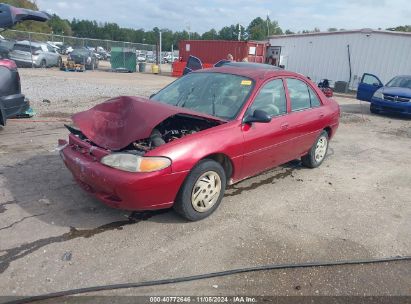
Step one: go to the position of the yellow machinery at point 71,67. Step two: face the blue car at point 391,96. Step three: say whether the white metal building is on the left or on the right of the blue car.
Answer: left

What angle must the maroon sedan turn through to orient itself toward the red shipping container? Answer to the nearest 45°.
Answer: approximately 135° to its right

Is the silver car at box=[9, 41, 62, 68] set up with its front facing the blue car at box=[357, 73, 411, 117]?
no

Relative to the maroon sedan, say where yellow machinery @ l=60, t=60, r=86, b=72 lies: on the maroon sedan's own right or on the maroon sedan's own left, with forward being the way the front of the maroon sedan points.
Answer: on the maroon sedan's own right

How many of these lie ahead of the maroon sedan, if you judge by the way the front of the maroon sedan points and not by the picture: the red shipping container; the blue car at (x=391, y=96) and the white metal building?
0

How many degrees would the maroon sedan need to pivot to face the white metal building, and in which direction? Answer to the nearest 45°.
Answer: approximately 180°

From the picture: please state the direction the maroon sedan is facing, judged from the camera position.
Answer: facing the viewer and to the left of the viewer
